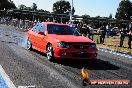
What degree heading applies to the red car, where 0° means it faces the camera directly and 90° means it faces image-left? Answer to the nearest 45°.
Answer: approximately 315°
